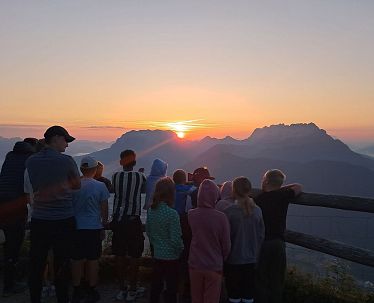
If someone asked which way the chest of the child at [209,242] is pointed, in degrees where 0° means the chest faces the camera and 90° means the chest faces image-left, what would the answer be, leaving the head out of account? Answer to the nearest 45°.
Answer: approximately 180°

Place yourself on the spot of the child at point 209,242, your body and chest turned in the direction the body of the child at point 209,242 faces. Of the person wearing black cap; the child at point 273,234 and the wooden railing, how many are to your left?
1

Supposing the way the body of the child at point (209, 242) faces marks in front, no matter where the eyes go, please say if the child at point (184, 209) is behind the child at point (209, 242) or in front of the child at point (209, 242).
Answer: in front

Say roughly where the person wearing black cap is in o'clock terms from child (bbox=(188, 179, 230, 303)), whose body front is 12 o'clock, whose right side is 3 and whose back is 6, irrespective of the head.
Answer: The person wearing black cap is roughly at 9 o'clock from the child.

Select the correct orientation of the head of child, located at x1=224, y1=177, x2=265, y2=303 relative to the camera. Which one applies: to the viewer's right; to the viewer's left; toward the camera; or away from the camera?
away from the camera

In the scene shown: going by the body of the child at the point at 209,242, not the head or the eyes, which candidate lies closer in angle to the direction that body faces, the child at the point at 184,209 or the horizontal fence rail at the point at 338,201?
the child

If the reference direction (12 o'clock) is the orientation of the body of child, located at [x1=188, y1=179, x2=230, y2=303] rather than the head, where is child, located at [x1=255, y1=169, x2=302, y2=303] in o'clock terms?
child, located at [x1=255, y1=169, x2=302, y2=303] is roughly at 2 o'clock from child, located at [x1=188, y1=179, x2=230, y2=303].

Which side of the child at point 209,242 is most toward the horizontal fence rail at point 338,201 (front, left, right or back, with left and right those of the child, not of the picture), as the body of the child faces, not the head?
right

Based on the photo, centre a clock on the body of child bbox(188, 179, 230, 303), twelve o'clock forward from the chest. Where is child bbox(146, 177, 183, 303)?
child bbox(146, 177, 183, 303) is roughly at 10 o'clock from child bbox(188, 179, 230, 303).

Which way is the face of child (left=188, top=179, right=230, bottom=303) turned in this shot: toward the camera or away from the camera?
away from the camera

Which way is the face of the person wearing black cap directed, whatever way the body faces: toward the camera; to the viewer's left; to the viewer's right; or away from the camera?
to the viewer's right

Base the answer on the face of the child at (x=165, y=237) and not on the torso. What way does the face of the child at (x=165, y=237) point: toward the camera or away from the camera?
away from the camera
